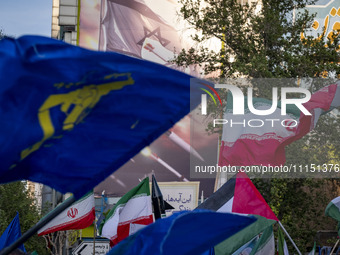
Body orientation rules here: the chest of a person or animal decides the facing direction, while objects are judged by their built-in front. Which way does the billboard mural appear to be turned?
toward the camera

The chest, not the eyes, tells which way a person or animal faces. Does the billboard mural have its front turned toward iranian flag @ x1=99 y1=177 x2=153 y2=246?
yes

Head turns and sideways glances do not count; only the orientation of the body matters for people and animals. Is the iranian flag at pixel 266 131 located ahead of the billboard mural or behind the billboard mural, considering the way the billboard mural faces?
ahead

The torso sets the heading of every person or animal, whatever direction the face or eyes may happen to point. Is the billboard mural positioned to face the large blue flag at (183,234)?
yes

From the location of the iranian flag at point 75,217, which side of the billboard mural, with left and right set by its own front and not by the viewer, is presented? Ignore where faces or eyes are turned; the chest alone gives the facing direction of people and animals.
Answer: front

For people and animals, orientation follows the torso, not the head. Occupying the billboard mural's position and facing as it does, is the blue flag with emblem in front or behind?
in front

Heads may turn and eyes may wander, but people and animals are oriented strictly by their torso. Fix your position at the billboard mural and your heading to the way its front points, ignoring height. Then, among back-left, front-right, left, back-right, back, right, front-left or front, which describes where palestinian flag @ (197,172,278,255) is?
front

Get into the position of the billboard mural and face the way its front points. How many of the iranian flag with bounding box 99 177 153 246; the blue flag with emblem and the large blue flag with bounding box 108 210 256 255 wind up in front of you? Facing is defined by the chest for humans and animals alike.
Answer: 3
